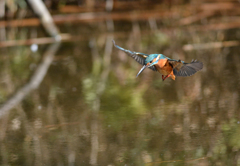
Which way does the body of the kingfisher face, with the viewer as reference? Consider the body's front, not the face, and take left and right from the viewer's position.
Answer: facing the viewer and to the left of the viewer
